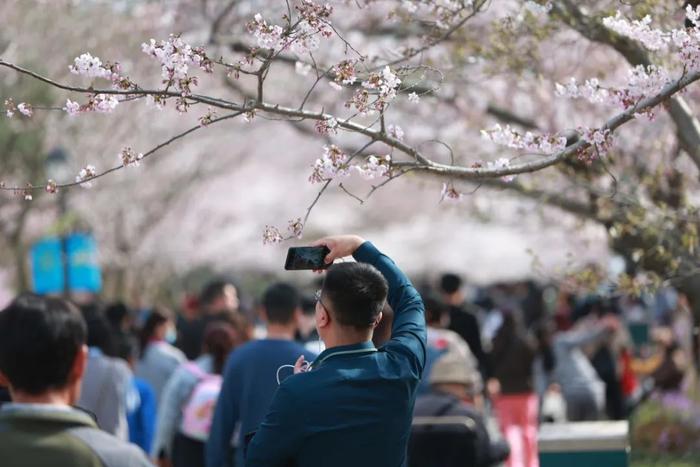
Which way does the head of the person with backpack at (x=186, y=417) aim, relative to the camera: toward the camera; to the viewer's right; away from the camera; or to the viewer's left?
away from the camera

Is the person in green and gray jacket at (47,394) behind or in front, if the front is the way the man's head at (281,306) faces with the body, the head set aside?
behind

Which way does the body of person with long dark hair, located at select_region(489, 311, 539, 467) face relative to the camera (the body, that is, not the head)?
away from the camera

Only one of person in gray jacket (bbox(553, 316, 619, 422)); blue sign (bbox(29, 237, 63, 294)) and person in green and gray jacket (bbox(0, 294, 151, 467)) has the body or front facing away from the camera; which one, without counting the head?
person in green and gray jacket (bbox(0, 294, 151, 467))

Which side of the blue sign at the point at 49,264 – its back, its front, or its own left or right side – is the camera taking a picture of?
front

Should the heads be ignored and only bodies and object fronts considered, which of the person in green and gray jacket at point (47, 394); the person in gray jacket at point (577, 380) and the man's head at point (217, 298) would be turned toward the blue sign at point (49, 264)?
the person in green and gray jacket at point (47, 394)

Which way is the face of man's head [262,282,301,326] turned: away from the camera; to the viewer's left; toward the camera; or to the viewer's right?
away from the camera

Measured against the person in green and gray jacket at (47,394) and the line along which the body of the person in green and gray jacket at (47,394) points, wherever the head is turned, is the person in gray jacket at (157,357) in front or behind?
in front

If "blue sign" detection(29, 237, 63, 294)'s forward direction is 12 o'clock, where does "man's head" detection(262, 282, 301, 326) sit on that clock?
The man's head is roughly at 12 o'clock from the blue sign.

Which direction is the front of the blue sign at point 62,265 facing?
toward the camera

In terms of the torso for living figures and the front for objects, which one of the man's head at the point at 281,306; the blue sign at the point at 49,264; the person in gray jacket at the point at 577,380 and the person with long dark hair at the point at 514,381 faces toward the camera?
the blue sign

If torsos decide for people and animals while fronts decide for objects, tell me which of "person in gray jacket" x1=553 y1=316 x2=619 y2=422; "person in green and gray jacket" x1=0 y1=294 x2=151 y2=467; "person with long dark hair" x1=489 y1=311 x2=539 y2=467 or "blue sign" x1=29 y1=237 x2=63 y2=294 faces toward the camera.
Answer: the blue sign

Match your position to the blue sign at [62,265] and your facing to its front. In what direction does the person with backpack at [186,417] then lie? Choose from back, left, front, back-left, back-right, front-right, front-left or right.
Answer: front
